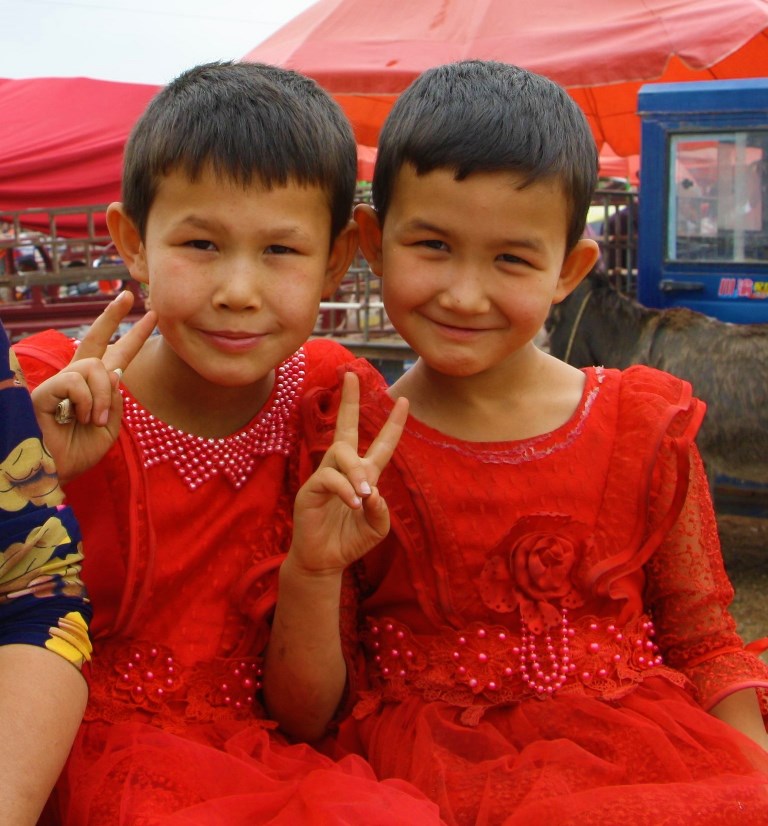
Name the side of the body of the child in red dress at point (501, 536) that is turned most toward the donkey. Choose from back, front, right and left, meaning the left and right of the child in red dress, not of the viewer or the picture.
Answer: back

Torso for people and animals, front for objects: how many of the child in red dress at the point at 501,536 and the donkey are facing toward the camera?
1

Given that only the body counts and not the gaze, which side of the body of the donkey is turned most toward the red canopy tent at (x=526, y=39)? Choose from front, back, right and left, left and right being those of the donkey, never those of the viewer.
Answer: right

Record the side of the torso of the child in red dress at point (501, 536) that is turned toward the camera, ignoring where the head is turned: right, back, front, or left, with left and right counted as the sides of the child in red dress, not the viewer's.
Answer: front

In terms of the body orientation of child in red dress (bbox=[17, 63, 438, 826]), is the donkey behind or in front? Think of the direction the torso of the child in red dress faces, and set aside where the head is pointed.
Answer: behind

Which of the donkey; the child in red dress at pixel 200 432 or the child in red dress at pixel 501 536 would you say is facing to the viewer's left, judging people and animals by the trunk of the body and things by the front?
the donkey

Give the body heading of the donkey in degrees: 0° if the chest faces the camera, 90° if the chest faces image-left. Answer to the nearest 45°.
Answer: approximately 90°

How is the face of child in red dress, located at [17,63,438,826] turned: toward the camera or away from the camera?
toward the camera

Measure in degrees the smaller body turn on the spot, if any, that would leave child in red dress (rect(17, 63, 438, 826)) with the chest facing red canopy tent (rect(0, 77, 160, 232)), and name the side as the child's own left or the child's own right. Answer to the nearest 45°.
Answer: approximately 180°

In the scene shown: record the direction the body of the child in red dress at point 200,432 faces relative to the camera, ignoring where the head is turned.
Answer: toward the camera

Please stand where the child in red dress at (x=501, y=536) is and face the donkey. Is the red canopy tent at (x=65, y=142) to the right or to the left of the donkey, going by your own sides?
left

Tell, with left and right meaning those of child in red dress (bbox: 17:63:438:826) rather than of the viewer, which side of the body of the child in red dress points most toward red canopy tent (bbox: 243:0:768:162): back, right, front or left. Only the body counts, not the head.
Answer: back

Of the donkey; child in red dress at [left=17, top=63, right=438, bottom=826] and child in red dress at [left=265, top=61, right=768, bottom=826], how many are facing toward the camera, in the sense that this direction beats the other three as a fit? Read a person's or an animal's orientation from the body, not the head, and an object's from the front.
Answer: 2
